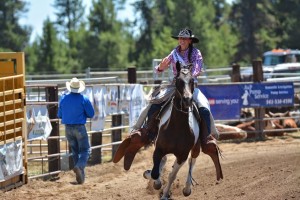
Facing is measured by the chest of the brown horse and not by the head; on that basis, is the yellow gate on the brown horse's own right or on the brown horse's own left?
on the brown horse's own right

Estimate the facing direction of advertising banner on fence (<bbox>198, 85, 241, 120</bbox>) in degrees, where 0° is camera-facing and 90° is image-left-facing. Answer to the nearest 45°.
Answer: approximately 0°

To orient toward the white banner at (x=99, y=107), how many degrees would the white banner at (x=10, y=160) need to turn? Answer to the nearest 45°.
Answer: approximately 90° to its left

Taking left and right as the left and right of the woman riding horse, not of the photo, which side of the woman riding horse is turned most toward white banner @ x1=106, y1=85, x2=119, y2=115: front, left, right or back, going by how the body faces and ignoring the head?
back

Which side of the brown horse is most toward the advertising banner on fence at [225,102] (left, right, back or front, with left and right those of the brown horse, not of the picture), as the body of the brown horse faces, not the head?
back

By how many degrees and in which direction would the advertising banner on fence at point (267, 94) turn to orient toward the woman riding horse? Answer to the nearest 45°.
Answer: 0° — it already faces them

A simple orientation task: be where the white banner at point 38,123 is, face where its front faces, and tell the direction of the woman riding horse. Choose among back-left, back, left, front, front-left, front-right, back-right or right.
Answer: front-left
